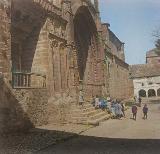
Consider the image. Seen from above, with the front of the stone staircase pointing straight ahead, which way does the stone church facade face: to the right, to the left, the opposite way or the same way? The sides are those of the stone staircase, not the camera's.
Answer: the same way

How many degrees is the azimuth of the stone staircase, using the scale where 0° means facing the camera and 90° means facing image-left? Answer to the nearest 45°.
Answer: approximately 315°

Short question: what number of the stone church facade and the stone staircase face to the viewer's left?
0
